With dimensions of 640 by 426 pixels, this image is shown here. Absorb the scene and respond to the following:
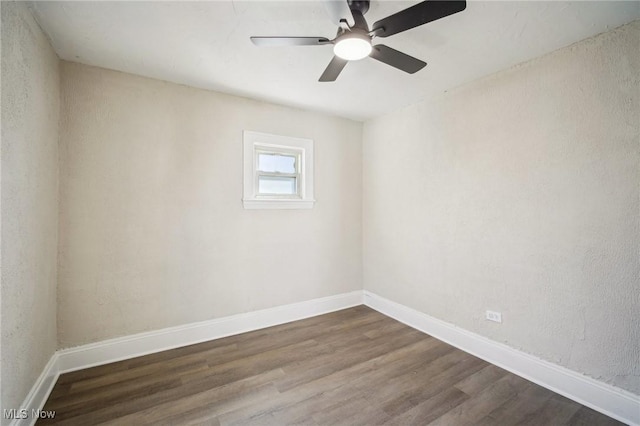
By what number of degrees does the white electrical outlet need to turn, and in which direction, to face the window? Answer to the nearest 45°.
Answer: approximately 45° to its right

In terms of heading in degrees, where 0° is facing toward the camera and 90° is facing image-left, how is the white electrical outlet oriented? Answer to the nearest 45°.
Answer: approximately 45°
